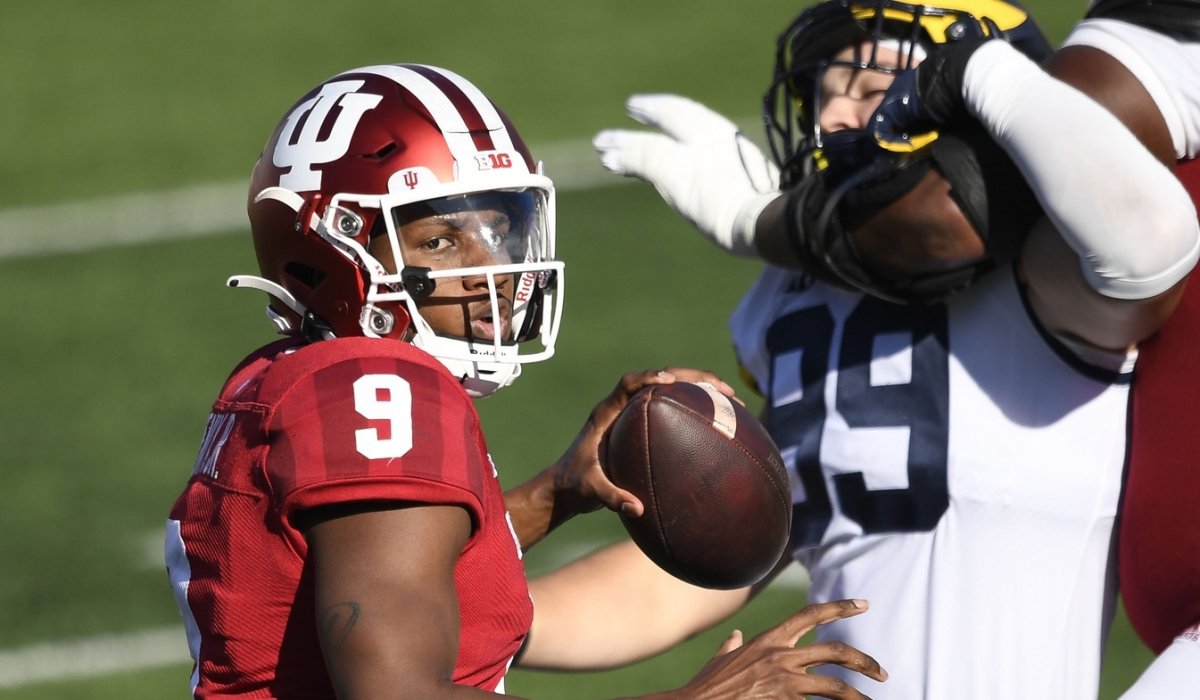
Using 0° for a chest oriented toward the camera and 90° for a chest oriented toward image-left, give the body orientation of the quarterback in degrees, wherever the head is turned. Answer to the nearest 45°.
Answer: approximately 270°

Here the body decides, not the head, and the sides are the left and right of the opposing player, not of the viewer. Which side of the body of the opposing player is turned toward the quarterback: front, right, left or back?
front

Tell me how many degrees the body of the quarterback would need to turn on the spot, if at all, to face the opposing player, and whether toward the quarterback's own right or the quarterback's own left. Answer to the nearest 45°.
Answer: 0° — they already face them

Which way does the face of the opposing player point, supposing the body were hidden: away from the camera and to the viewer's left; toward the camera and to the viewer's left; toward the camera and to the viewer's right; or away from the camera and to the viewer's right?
toward the camera and to the viewer's left

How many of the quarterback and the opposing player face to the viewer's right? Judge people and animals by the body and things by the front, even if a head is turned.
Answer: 1

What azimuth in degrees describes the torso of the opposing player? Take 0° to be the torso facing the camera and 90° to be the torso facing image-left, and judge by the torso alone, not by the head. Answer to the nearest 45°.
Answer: approximately 45°
